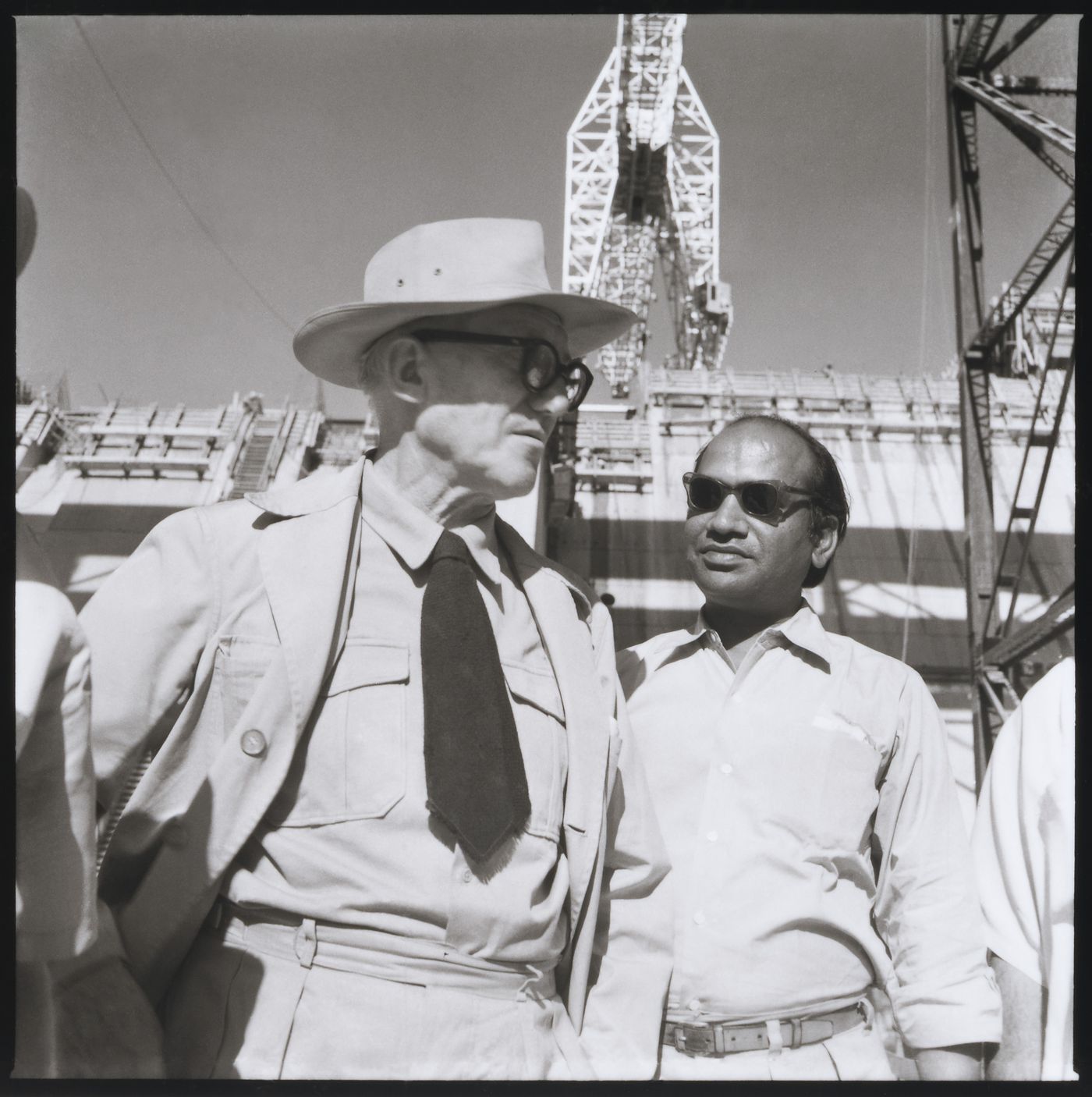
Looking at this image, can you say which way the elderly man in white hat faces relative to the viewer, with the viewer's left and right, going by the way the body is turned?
facing the viewer and to the right of the viewer

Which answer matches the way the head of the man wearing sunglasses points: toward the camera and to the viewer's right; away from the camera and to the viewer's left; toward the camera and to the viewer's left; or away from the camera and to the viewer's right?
toward the camera and to the viewer's left

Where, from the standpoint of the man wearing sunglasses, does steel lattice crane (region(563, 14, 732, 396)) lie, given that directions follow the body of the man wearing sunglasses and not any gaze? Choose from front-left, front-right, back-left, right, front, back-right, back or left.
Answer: back-right

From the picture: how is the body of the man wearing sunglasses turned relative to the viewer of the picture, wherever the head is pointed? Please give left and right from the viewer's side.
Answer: facing the viewer and to the left of the viewer

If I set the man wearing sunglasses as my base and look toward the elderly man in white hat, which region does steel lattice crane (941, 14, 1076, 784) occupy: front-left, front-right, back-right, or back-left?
back-right

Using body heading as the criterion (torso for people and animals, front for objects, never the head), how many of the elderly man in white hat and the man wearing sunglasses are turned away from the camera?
0

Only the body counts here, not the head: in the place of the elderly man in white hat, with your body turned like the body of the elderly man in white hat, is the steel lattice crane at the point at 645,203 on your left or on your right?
on your left

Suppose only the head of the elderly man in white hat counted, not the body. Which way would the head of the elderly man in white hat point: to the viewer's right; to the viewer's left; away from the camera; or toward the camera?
to the viewer's right
